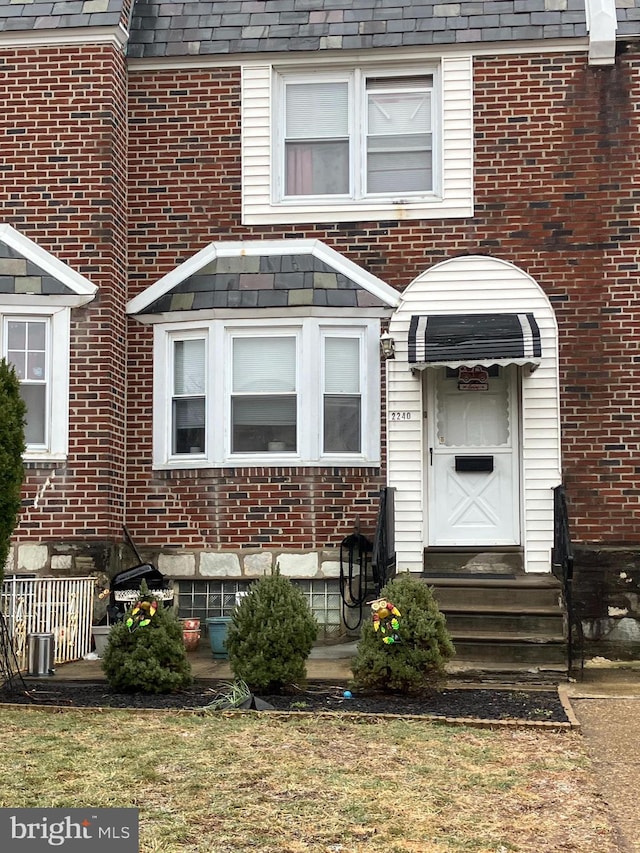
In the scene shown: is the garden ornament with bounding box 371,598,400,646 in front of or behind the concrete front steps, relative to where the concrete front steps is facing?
in front

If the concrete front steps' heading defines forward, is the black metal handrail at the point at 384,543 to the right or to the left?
on its right

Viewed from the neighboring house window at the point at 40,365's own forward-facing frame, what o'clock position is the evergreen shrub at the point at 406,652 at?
The evergreen shrub is roughly at 11 o'clock from the neighboring house window.

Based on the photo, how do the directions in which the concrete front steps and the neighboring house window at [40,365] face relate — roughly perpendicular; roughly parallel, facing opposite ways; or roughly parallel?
roughly parallel

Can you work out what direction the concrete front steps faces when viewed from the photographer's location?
facing the viewer

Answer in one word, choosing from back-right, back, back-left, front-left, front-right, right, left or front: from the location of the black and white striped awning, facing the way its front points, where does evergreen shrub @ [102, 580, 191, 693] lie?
front-right

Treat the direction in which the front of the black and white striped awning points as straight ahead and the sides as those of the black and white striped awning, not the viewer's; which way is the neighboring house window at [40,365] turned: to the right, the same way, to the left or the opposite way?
the same way

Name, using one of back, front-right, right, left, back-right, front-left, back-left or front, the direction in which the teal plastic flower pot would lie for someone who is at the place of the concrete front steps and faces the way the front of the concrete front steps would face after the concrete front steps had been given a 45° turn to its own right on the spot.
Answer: front-right

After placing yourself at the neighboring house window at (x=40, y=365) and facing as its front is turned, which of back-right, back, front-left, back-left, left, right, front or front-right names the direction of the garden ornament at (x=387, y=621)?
front-left

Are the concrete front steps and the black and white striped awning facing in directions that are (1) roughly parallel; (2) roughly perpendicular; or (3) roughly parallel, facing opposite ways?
roughly parallel

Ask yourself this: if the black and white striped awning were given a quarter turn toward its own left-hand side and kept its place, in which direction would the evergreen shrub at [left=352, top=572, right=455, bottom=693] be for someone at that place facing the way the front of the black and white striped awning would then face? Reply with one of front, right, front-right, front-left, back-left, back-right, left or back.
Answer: right

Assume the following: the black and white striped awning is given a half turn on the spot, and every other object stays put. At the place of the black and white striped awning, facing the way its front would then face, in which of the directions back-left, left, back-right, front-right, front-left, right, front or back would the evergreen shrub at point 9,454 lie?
back-left

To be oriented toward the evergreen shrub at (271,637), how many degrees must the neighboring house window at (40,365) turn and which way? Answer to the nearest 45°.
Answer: approximately 45° to its left
